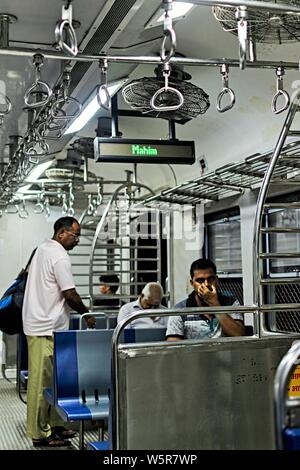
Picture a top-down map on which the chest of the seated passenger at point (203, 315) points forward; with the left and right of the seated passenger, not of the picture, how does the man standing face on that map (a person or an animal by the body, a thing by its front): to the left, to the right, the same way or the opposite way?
to the left

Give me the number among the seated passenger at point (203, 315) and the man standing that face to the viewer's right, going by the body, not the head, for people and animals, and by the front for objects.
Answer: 1

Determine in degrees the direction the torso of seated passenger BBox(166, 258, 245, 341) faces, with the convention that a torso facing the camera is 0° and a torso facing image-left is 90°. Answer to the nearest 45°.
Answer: approximately 0°

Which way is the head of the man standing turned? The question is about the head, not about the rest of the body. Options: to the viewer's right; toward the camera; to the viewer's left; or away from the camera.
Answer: to the viewer's right

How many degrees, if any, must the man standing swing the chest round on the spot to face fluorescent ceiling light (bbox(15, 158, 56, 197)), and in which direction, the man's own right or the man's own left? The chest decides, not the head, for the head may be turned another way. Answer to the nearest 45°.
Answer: approximately 90° to the man's own left

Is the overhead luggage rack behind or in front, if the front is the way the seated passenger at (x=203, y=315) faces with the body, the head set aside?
behind

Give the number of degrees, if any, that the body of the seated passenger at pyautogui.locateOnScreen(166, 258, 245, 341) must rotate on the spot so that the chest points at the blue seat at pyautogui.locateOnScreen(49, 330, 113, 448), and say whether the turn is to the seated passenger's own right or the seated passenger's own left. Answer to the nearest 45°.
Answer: approximately 90° to the seated passenger's own right
